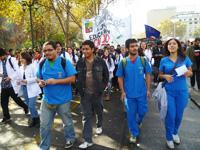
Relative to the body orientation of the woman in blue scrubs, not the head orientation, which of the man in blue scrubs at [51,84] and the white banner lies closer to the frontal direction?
the man in blue scrubs

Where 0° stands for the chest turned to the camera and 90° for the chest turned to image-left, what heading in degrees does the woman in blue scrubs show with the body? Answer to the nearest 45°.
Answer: approximately 0°

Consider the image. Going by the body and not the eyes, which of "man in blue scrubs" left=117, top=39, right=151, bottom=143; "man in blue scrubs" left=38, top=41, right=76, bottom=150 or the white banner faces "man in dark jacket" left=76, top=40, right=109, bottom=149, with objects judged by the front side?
the white banner

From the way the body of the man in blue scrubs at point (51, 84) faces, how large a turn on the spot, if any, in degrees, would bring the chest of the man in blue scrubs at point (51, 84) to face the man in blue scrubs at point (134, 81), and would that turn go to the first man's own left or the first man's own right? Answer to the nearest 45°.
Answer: approximately 135° to the first man's own left

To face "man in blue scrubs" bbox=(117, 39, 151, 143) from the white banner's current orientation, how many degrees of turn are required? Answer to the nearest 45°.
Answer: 0° — it already faces them

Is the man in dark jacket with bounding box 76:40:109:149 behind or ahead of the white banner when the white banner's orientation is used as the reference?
ahead

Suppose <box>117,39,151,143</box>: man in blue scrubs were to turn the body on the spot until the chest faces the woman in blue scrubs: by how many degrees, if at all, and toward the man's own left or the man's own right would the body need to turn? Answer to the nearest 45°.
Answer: approximately 90° to the man's own left

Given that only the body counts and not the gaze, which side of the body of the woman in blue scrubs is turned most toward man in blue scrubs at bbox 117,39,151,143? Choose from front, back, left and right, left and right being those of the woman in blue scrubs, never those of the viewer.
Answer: right

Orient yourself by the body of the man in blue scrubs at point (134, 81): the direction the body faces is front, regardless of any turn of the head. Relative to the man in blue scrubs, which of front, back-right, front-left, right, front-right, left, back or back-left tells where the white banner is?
back
